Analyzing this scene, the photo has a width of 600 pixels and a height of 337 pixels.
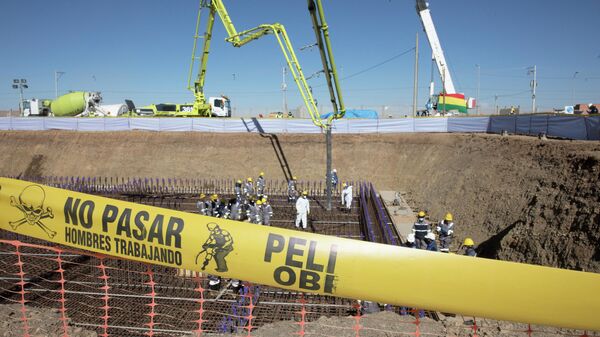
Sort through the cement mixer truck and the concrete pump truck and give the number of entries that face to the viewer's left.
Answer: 1

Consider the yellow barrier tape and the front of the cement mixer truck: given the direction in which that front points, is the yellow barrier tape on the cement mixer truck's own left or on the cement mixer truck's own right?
on the cement mixer truck's own left

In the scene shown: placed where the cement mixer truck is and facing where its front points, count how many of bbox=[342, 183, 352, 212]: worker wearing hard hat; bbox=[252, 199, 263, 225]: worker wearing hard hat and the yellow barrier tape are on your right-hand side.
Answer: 0

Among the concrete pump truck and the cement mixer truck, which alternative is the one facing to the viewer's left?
the cement mixer truck

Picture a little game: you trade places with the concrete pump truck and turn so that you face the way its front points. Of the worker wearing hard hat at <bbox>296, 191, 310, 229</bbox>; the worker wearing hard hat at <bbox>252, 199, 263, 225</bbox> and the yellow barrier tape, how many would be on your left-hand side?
0

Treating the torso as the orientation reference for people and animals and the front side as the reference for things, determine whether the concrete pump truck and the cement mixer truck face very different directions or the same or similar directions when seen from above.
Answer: very different directions

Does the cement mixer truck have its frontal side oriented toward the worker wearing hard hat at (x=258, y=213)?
no

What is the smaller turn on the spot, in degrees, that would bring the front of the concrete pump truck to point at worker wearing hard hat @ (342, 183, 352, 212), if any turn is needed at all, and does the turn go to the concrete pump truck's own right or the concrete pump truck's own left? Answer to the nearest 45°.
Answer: approximately 45° to the concrete pump truck's own right

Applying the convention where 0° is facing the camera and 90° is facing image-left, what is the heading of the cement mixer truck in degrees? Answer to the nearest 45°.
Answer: approximately 90°

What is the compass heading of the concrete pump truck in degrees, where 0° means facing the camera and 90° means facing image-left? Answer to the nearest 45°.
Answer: approximately 270°

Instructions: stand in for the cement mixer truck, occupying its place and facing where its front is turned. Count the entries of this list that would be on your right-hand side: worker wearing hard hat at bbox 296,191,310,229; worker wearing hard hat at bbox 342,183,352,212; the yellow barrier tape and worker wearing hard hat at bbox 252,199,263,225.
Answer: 0

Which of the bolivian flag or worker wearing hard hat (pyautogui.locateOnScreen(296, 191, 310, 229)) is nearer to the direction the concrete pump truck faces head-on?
the bolivian flag

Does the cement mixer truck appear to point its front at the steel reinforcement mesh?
no

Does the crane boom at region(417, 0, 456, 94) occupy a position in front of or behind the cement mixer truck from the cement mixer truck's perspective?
behind

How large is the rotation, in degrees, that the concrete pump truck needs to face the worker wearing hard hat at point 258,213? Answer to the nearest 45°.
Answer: approximately 90° to its right
